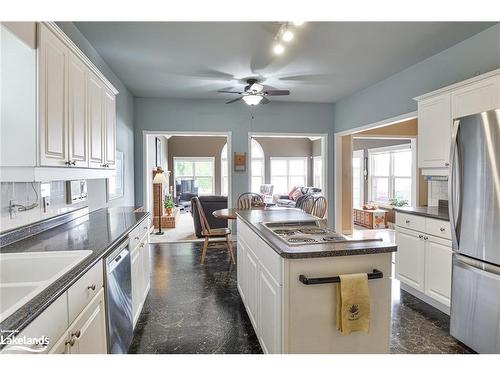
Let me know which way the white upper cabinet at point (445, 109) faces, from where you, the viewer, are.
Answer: facing the viewer and to the left of the viewer

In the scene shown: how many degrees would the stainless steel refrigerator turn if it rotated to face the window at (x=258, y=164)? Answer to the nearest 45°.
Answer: approximately 90° to its right

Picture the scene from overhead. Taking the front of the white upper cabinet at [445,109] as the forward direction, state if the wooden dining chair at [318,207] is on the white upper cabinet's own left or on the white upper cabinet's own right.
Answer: on the white upper cabinet's own right

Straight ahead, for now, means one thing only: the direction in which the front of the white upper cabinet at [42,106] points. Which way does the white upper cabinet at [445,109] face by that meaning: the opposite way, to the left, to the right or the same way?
the opposite way

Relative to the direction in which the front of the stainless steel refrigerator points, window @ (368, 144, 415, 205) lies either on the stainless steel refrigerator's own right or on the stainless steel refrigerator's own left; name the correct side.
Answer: on the stainless steel refrigerator's own right

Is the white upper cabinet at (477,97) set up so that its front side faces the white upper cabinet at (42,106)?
yes

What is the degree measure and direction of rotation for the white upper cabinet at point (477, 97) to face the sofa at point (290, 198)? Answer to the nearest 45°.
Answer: approximately 90° to its right

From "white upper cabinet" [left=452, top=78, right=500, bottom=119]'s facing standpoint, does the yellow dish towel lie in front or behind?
in front

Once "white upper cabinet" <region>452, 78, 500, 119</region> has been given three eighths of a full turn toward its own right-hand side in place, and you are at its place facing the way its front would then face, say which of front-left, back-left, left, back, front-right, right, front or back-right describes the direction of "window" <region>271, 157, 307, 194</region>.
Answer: front-left

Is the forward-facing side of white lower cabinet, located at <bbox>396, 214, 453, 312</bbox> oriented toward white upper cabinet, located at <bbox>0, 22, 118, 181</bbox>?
yes

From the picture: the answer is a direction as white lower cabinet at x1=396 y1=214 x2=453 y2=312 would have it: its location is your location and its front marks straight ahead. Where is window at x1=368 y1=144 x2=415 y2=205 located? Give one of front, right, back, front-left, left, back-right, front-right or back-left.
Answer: back-right

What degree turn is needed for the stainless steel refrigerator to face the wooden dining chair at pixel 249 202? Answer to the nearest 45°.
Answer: approximately 90° to its right
